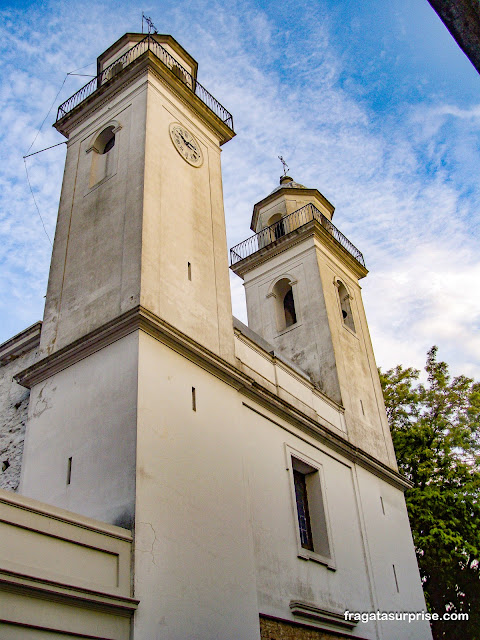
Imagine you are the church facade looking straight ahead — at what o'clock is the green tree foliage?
The green tree foliage is roughly at 9 o'clock from the church facade.

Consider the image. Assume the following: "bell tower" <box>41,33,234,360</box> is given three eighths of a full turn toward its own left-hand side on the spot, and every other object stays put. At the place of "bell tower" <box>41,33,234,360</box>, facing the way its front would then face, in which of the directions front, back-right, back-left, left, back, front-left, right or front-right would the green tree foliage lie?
front-right
